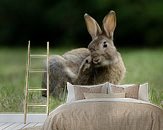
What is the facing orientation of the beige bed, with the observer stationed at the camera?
facing the viewer

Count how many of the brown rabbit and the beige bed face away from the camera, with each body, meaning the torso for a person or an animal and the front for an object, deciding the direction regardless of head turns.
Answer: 0
